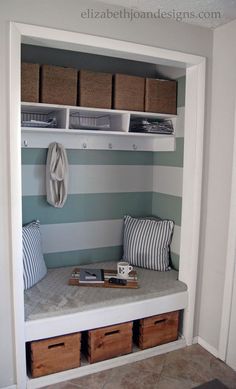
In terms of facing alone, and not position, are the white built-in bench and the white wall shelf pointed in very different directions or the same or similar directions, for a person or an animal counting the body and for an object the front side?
same or similar directions

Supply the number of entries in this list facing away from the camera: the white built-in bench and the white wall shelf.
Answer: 0

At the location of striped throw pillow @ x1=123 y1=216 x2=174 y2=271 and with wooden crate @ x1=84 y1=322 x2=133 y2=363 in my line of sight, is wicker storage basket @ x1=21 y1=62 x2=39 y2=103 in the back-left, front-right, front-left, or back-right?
front-right
